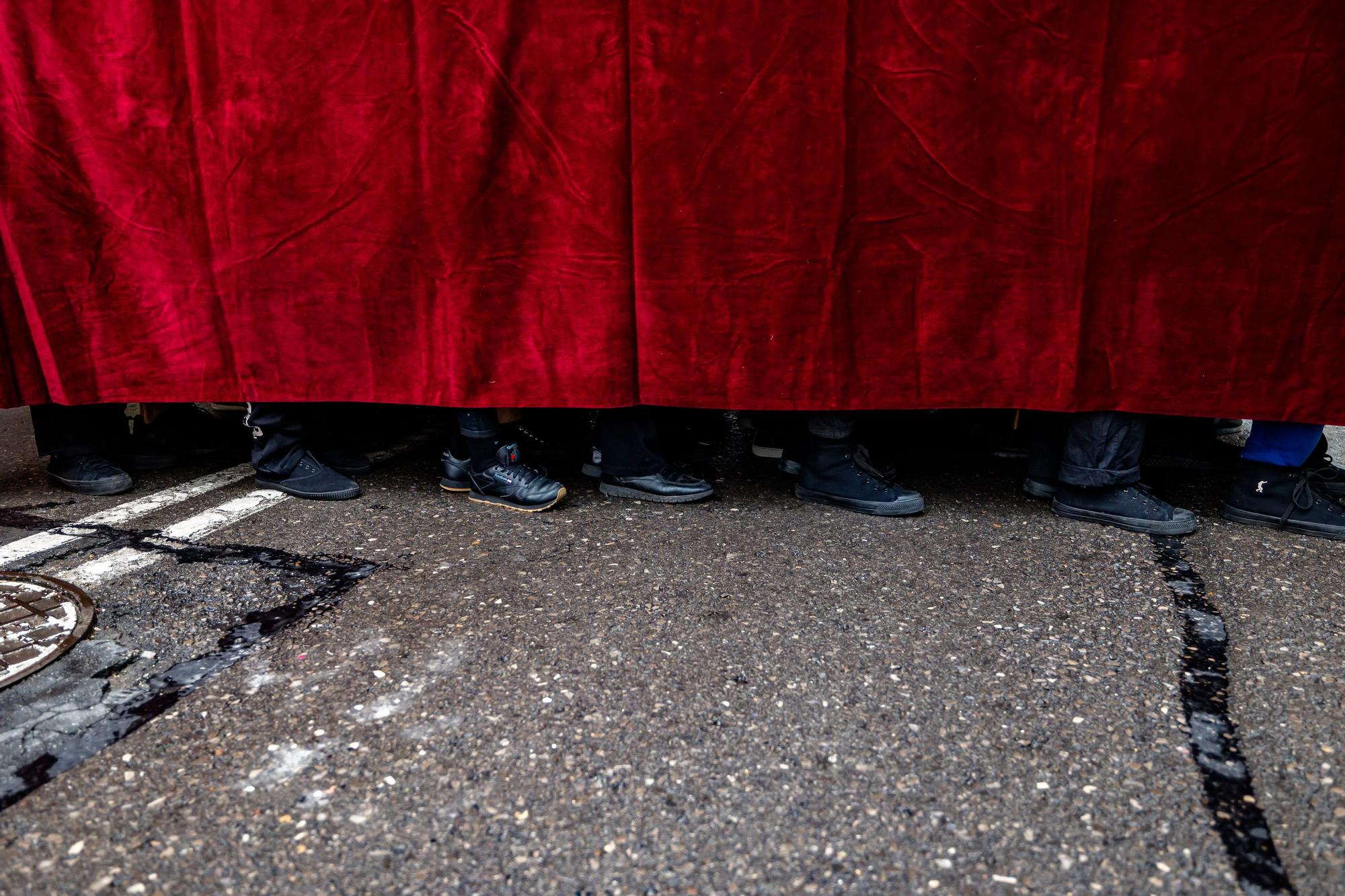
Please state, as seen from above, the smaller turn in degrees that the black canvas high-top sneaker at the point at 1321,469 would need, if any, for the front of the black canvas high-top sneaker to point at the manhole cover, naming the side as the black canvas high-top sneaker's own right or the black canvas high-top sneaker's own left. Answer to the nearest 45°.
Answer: approximately 135° to the black canvas high-top sneaker's own right
